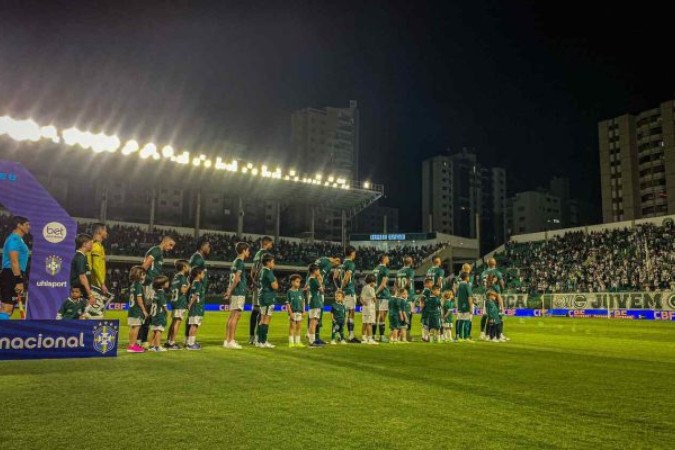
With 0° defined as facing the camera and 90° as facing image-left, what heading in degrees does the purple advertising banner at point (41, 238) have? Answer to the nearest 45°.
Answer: approximately 0°

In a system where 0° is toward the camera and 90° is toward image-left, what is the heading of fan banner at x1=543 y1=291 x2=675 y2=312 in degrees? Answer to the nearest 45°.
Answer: approximately 0°

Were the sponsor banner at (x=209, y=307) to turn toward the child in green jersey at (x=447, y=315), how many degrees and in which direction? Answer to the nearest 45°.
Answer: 0° — it already faces them

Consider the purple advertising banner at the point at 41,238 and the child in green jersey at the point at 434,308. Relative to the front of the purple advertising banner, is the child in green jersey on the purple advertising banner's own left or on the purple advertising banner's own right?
on the purple advertising banner's own left
